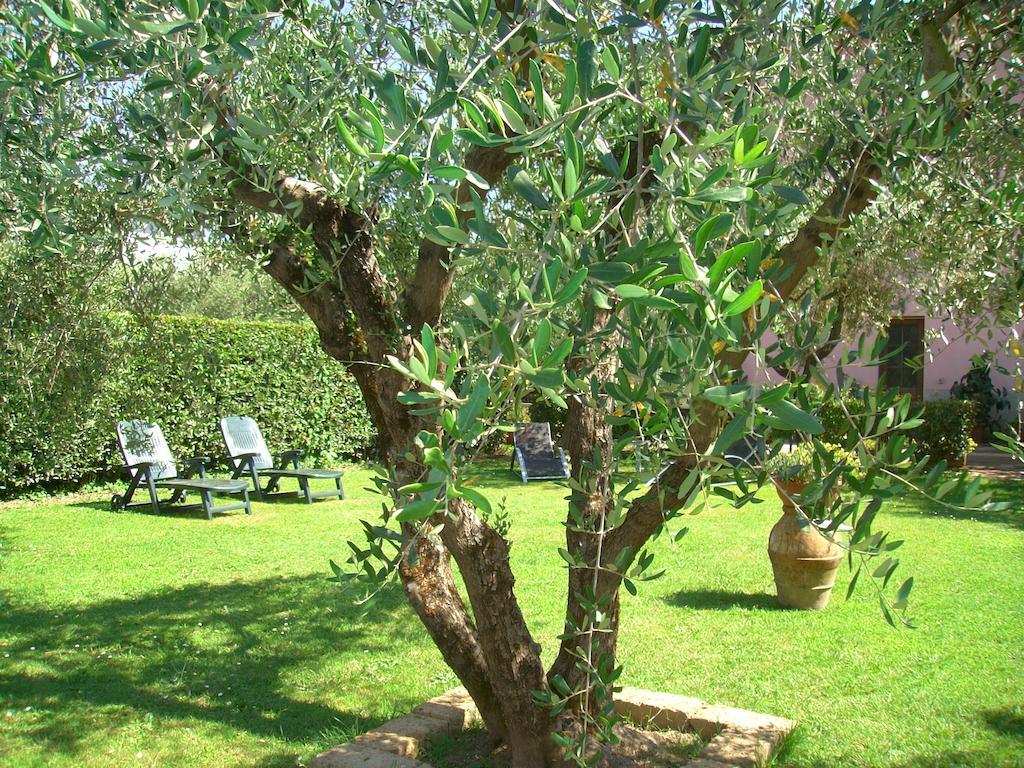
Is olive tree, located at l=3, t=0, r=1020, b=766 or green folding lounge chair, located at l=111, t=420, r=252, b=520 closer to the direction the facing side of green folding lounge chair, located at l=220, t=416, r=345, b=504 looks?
the olive tree

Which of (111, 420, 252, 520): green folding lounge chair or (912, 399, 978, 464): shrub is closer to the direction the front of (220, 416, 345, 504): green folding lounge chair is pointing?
the shrub

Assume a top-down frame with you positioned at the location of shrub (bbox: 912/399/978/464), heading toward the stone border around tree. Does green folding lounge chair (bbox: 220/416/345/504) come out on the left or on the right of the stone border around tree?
right

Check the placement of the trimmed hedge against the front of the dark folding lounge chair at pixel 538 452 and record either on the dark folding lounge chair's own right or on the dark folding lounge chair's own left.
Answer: on the dark folding lounge chair's own right

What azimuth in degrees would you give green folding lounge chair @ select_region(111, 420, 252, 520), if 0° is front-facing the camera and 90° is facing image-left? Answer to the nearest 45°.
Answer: approximately 315°

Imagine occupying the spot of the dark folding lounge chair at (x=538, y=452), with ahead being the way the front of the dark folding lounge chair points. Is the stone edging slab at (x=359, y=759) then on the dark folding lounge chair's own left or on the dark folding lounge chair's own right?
on the dark folding lounge chair's own right

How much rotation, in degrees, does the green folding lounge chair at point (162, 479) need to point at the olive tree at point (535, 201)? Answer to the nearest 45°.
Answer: approximately 45° to its right

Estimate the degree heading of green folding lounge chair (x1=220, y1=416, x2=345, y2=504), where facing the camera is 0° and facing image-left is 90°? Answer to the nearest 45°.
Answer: approximately 315°

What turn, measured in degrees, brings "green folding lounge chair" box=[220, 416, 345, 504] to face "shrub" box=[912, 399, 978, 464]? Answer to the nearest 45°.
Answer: approximately 45° to its left

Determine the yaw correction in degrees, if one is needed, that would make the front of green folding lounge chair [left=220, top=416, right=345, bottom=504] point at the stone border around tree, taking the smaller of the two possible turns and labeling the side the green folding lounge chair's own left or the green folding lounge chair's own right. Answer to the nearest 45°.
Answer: approximately 45° to the green folding lounge chair's own right
